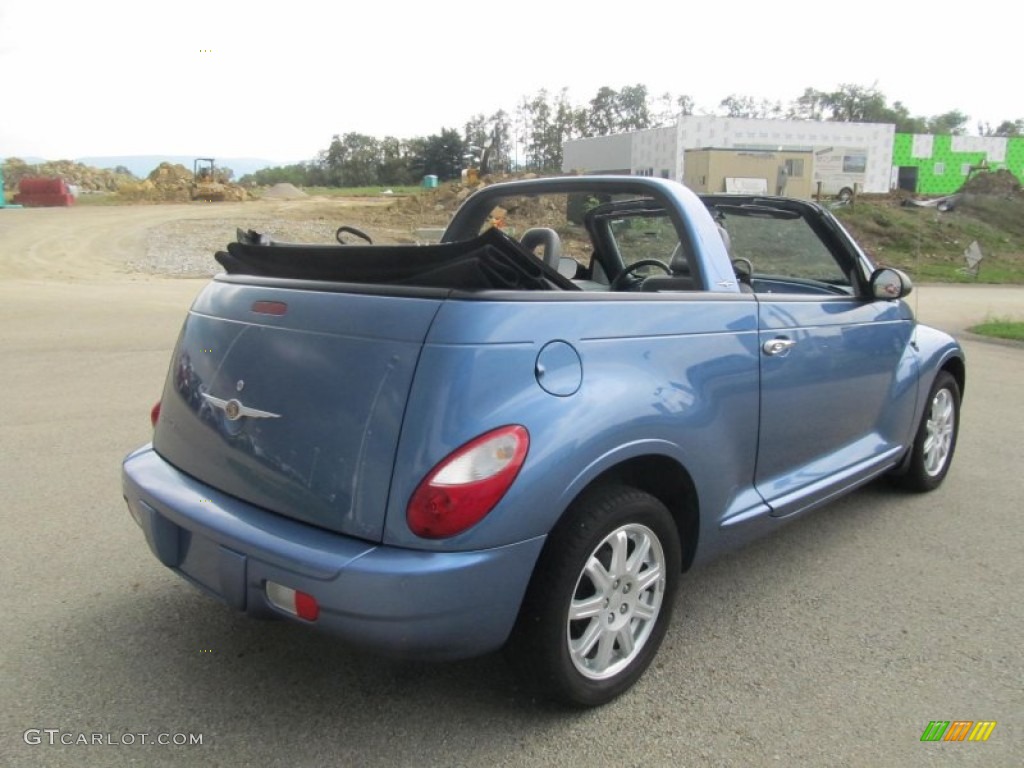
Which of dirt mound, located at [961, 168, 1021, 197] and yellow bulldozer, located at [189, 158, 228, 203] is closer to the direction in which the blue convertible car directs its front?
the dirt mound

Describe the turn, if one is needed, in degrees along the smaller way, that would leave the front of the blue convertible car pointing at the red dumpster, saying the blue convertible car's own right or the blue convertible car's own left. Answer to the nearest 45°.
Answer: approximately 90° to the blue convertible car's own left

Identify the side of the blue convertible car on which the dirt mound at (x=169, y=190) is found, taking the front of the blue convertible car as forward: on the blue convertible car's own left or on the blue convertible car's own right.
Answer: on the blue convertible car's own left

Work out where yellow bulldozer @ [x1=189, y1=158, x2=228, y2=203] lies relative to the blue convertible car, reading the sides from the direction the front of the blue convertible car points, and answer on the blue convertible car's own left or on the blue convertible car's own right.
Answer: on the blue convertible car's own left

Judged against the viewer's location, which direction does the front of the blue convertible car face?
facing away from the viewer and to the right of the viewer

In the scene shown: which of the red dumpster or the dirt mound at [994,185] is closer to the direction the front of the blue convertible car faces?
the dirt mound
